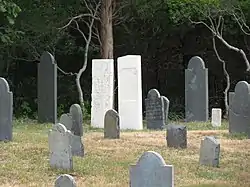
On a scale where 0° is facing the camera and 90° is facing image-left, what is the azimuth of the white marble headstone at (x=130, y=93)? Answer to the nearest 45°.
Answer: approximately 0°

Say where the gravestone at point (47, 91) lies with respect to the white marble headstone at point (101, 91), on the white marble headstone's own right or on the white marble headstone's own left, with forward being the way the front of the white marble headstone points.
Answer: on the white marble headstone's own right

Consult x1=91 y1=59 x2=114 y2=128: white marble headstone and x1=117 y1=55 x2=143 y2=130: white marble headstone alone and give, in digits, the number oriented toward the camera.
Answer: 2

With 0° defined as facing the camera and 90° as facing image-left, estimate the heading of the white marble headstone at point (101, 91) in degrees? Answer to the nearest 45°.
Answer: approximately 0°

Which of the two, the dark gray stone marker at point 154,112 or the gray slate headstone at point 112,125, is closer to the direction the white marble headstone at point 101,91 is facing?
the gray slate headstone

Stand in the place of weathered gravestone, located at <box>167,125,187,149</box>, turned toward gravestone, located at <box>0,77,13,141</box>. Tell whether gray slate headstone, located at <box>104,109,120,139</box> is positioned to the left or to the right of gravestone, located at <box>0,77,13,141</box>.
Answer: right
